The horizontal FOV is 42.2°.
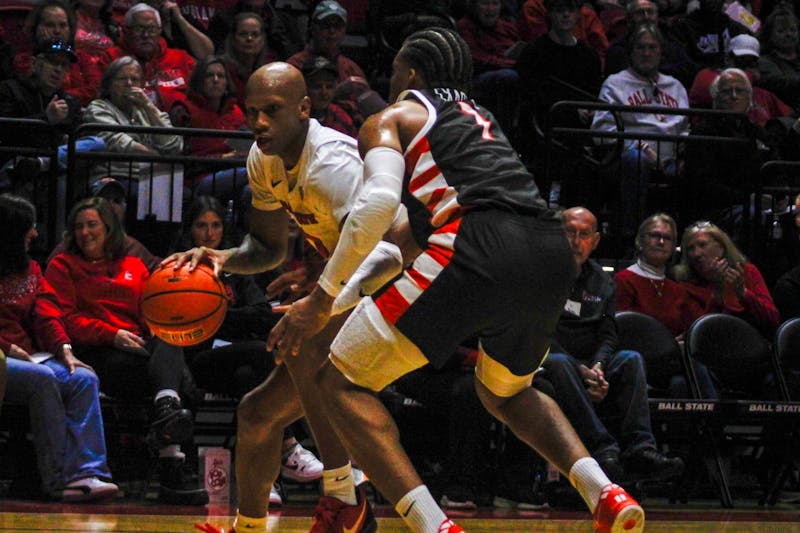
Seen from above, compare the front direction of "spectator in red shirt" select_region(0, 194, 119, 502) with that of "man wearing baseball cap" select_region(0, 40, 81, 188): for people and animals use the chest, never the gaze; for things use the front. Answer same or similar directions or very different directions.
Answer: same or similar directions

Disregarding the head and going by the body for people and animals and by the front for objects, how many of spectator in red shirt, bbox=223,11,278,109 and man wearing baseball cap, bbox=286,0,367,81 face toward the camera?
2

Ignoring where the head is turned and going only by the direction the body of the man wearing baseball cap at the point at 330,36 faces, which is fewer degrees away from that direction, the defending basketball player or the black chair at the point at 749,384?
the defending basketball player

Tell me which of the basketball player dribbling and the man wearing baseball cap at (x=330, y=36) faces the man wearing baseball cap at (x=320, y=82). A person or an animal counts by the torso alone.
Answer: the man wearing baseball cap at (x=330, y=36)

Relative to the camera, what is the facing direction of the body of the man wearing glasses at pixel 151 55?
toward the camera

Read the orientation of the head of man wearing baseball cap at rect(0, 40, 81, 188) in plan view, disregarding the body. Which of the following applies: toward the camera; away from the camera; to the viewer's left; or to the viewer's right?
toward the camera

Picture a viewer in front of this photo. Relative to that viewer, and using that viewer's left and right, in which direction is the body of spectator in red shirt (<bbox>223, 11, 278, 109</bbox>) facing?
facing the viewer

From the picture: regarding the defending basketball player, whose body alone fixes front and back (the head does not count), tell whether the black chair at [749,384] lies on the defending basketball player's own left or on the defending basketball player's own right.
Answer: on the defending basketball player's own right

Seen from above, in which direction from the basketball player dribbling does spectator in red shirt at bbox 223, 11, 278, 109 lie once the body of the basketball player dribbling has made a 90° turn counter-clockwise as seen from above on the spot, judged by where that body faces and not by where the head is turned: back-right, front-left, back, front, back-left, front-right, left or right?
back-left

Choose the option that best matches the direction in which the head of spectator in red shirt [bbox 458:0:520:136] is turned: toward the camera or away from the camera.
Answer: toward the camera

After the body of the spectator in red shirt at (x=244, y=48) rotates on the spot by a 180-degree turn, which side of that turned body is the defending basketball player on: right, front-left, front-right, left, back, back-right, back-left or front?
back

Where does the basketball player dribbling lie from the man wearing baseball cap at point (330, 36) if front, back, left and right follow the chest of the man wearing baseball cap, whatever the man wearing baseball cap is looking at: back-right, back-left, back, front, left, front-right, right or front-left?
front

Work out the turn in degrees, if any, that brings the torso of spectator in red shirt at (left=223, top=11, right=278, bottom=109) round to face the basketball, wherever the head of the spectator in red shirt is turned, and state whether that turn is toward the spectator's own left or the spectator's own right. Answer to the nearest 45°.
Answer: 0° — they already face it

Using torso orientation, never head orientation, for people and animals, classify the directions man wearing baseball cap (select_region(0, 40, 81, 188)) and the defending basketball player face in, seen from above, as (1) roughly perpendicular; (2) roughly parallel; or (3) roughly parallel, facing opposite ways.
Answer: roughly parallel, facing opposite ways

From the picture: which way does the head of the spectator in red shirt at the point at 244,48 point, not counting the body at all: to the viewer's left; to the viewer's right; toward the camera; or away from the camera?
toward the camera

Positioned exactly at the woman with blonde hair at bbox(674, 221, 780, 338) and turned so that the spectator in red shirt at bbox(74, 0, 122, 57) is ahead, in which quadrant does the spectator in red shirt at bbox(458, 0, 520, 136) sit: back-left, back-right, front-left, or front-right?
front-right

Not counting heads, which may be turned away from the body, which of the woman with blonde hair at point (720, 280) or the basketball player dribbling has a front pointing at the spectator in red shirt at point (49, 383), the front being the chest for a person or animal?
the woman with blonde hair
